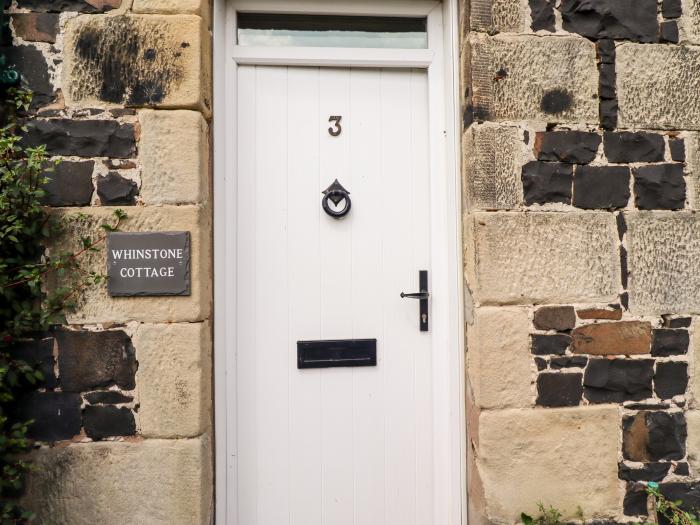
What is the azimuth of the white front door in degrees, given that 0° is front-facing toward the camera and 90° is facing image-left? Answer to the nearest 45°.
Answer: approximately 0°
